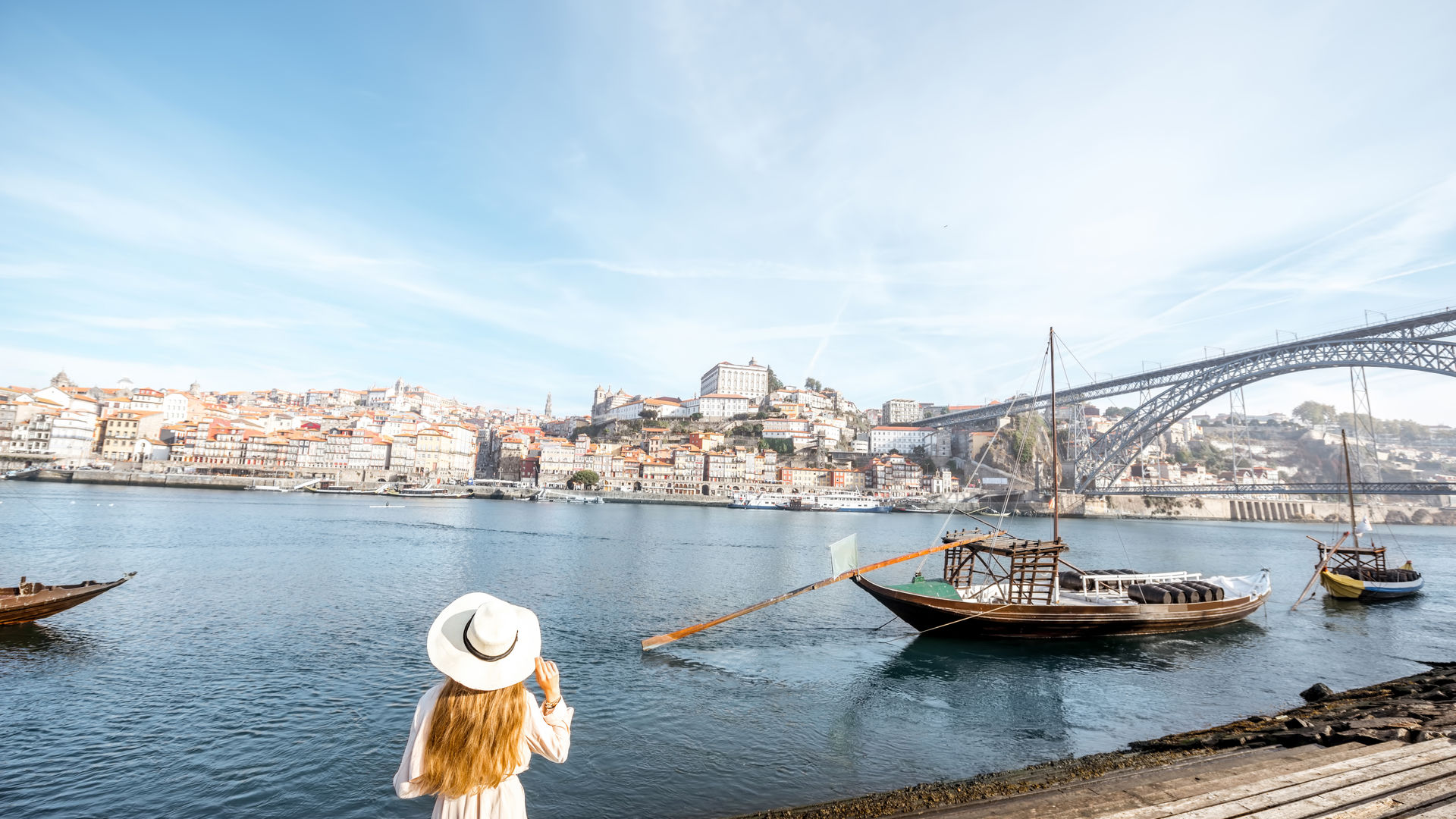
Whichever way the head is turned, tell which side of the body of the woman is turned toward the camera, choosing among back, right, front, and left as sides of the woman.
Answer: back

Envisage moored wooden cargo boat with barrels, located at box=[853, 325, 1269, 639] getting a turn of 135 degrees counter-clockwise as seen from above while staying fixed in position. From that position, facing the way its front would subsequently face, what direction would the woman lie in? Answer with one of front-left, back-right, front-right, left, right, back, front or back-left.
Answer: back-left

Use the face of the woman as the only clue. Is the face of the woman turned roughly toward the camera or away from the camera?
away from the camera

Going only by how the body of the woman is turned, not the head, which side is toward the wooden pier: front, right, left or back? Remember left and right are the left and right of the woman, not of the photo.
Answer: right

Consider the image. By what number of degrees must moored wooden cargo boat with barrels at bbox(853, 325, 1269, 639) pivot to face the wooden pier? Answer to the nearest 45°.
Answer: approximately 90° to its right

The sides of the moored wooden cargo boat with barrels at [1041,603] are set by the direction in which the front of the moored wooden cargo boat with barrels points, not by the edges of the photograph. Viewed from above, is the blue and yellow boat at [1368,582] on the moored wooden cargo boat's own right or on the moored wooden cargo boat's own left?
on the moored wooden cargo boat's own left

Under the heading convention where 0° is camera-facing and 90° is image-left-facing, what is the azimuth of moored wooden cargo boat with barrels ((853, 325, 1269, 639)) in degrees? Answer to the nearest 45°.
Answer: approximately 270°
